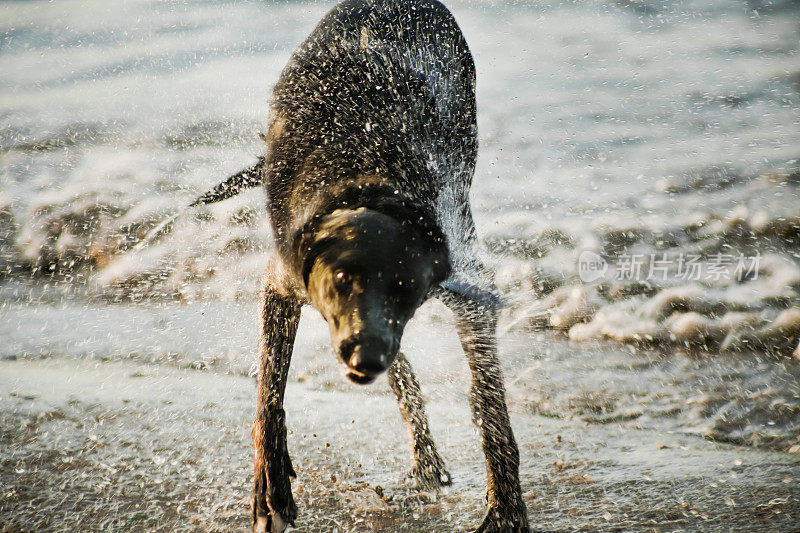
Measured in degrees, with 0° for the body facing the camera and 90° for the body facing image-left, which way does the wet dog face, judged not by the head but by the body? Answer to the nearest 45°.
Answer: approximately 0°
